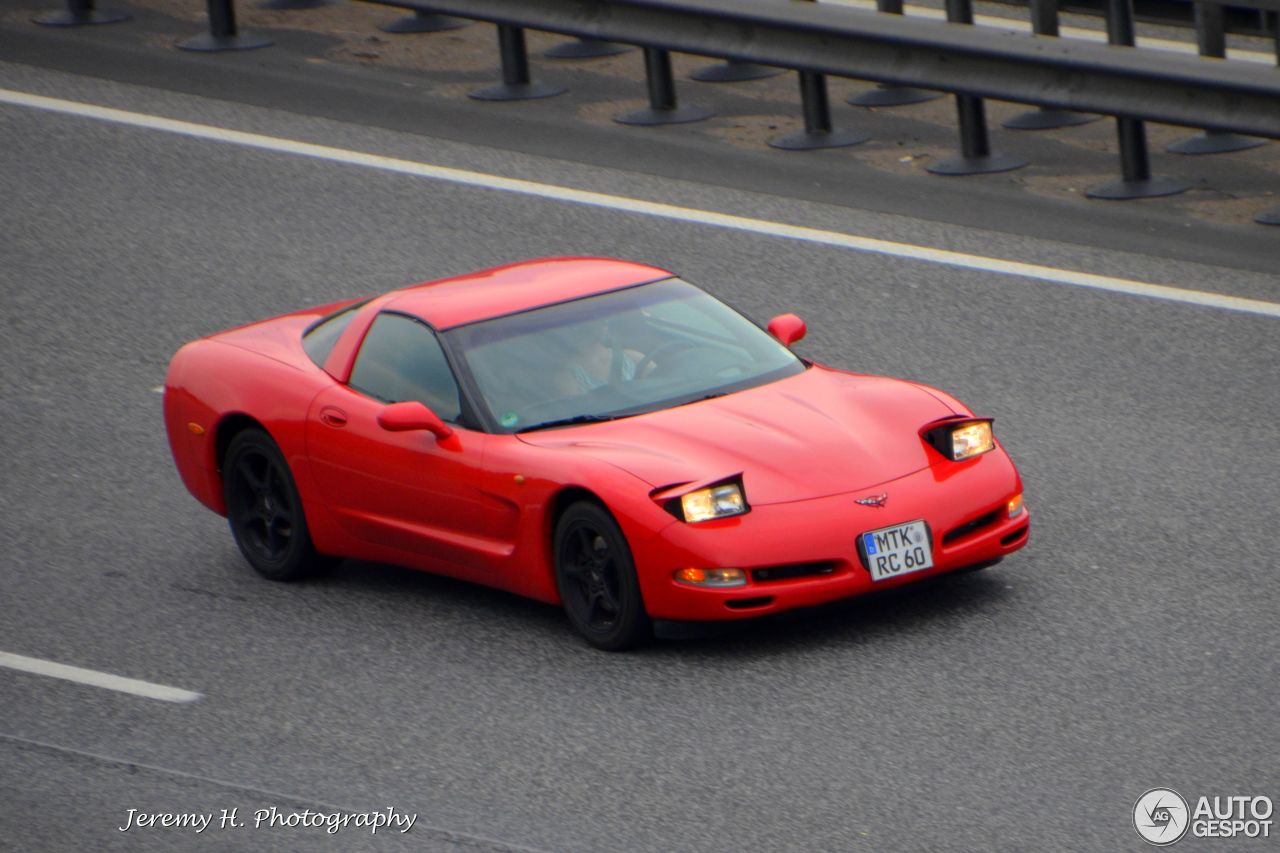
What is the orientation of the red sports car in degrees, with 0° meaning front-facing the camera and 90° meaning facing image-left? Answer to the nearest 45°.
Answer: approximately 315°
